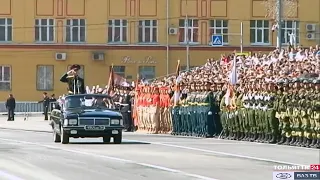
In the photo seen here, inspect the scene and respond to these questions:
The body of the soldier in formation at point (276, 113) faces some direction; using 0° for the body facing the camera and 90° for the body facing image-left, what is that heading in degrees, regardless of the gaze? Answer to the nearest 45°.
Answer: approximately 45°

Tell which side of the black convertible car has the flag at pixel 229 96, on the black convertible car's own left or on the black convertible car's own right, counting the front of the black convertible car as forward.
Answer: on the black convertible car's own left

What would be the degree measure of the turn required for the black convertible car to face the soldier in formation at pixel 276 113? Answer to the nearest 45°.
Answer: approximately 90° to its left

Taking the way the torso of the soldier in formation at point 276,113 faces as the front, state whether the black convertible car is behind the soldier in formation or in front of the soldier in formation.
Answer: in front

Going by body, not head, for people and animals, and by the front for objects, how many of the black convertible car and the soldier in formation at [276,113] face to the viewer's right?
0

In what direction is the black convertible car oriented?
toward the camera
